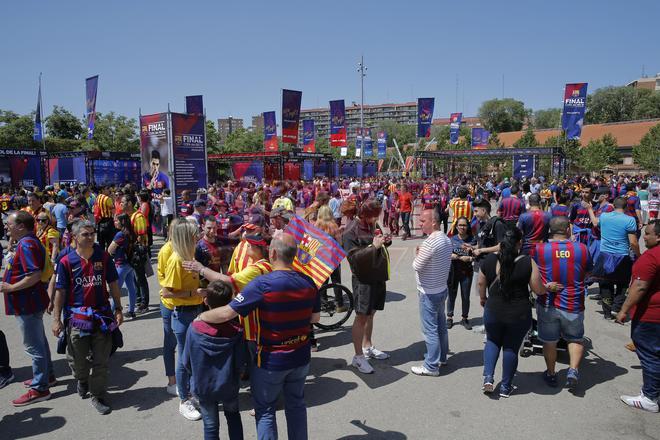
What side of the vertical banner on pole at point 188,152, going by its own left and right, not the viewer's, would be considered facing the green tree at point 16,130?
back

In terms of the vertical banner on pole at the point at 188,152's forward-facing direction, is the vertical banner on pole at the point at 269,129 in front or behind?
behind

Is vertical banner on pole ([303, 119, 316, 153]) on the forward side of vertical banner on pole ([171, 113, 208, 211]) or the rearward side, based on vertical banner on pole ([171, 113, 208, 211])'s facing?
on the rearward side

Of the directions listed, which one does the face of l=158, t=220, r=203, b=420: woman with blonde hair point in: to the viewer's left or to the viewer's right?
to the viewer's right

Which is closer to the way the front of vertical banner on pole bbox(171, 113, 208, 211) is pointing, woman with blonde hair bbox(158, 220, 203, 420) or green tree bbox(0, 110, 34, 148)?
the woman with blonde hair

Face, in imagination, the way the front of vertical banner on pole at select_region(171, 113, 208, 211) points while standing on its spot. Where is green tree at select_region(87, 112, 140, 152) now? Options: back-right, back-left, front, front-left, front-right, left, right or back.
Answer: back

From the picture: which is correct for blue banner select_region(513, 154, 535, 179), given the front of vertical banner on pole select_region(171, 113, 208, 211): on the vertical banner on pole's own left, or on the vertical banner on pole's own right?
on the vertical banner on pole's own left

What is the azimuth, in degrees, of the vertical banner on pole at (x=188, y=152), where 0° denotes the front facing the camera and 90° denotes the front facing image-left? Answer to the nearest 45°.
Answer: approximately 0°

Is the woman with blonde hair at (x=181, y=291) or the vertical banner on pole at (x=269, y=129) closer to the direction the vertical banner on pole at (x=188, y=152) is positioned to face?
the woman with blonde hair

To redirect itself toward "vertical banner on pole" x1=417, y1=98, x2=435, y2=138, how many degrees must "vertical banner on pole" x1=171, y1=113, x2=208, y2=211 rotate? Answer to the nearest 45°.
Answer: approximately 135° to its left

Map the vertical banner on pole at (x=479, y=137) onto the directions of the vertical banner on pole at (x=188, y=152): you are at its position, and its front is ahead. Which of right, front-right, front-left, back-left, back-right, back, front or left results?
back-left

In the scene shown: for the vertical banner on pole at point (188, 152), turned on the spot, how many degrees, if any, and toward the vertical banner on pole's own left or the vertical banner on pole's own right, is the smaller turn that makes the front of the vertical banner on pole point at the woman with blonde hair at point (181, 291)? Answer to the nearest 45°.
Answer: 0° — it already faces them

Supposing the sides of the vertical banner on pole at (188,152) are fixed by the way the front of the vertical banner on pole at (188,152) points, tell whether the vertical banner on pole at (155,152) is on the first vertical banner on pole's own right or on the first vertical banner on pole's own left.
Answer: on the first vertical banner on pole's own right
